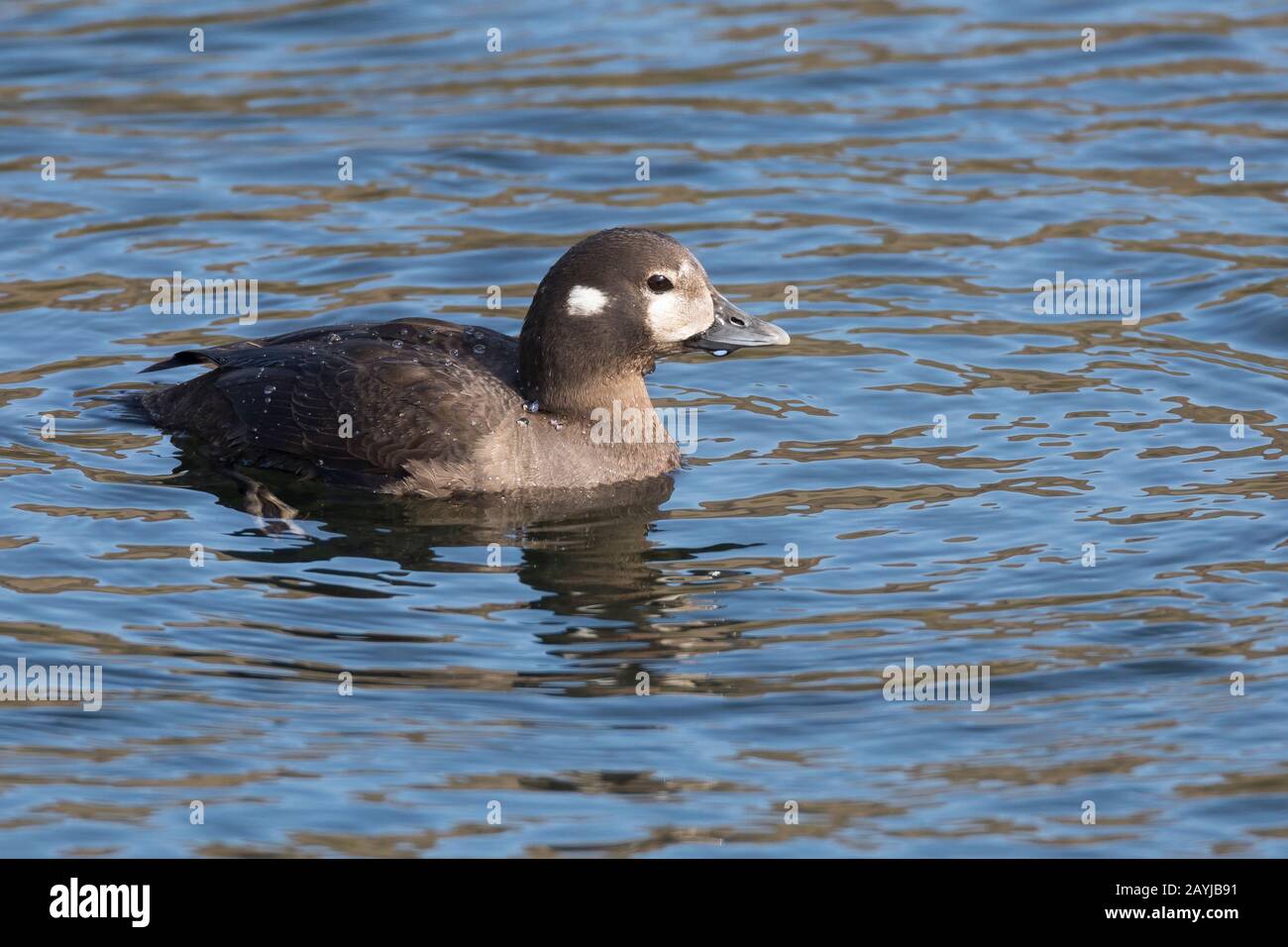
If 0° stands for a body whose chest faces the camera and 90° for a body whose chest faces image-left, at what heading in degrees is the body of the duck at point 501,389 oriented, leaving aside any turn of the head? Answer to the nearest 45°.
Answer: approximately 270°
